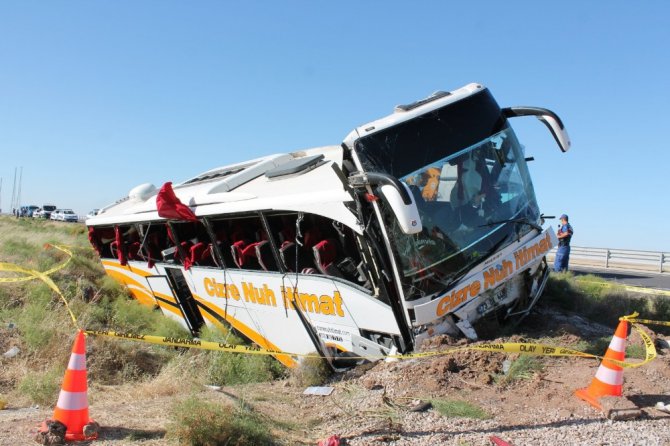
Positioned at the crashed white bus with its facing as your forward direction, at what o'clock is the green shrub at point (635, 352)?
The green shrub is roughly at 11 o'clock from the crashed white bus.

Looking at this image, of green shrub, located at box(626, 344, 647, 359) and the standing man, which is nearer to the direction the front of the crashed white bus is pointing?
the green shrub

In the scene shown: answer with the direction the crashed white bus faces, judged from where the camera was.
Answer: facing the viewer and to the right of the viewer

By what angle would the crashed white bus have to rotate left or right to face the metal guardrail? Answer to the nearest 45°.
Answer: approximately 90° to its left

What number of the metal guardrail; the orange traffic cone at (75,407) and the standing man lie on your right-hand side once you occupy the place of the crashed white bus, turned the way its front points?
1

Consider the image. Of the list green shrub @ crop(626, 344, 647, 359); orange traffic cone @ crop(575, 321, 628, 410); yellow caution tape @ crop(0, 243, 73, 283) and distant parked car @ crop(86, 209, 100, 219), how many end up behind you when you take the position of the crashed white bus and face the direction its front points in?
2

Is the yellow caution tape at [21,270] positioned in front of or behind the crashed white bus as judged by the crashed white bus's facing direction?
behind

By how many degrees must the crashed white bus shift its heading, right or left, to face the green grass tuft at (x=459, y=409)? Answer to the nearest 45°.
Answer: approximately 45° to its right

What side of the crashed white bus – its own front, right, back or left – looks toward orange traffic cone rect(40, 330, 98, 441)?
right

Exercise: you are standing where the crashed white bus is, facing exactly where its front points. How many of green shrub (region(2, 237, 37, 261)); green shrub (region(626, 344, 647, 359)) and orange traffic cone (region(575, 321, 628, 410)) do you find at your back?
1

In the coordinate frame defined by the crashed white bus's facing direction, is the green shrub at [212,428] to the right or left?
on its right

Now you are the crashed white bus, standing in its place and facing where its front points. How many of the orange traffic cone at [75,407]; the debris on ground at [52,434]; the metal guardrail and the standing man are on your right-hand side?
2
